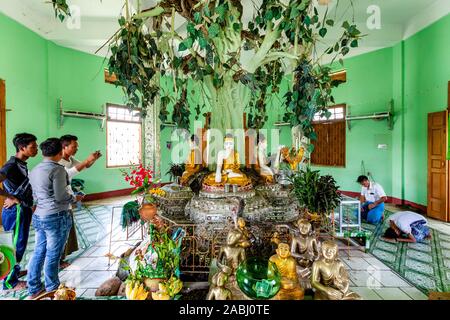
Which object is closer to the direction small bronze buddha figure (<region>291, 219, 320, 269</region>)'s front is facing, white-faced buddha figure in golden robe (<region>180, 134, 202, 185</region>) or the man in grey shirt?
the man in grey shirt

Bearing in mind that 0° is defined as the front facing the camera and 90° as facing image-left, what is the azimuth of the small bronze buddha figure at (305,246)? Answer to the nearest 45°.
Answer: approximately 0°

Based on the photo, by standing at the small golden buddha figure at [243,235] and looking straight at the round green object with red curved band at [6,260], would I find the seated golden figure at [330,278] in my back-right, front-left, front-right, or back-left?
back-left

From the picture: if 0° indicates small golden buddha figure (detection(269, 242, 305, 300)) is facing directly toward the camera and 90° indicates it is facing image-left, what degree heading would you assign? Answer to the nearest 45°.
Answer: approximately 0°

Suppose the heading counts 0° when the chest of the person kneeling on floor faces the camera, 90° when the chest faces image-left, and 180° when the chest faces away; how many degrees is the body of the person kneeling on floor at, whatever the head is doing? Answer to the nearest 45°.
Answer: approximately 90°

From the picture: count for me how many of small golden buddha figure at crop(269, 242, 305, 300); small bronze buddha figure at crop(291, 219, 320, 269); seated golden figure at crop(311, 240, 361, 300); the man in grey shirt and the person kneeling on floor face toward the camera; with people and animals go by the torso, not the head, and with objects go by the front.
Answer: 3

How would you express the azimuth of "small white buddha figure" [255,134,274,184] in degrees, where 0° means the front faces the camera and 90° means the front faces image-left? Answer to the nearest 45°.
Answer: approximately 315°

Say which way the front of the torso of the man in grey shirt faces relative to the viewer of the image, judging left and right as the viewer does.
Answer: facing away from the viewer and to the right of the viewer
